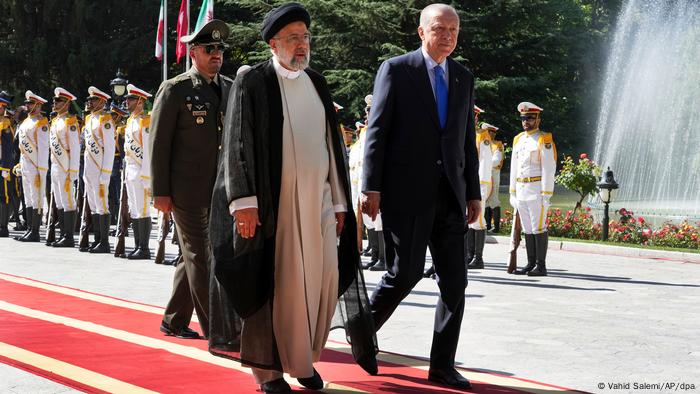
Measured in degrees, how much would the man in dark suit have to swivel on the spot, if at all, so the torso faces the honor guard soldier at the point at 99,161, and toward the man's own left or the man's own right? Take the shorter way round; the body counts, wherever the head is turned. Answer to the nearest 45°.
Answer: approximately 180°

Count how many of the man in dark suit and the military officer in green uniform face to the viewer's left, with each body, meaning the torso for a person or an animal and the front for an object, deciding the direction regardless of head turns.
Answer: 0

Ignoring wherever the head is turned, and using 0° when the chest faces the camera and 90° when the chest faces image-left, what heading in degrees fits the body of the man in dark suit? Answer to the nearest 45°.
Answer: approximately 315°

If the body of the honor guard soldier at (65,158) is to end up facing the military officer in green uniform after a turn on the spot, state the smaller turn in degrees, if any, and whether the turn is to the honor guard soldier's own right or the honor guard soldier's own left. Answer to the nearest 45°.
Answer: approximately 45° to the honor guard soldier's own left

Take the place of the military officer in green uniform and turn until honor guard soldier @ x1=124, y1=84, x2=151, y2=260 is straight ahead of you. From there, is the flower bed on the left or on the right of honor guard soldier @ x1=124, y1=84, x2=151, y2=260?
right

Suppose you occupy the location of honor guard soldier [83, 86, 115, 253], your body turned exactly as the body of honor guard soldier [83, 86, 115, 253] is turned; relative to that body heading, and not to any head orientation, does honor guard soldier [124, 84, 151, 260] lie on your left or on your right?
on your left

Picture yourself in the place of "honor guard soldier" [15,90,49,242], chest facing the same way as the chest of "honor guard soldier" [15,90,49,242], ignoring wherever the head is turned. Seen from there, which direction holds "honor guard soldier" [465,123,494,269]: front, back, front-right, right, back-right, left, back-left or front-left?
left

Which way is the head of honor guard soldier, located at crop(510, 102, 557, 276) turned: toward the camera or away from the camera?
toward the camera

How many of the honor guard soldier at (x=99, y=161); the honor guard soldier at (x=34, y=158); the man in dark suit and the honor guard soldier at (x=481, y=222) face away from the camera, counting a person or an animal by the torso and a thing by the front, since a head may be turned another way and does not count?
0

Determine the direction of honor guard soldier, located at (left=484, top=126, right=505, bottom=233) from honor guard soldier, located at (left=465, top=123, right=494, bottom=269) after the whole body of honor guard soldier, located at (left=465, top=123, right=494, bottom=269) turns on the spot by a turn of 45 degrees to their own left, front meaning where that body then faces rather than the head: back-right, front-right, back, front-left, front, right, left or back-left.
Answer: back

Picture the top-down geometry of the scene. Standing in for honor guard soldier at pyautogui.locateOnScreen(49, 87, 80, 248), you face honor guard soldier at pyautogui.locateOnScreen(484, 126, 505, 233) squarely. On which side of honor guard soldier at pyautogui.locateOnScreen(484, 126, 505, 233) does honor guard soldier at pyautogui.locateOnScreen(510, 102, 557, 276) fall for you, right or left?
right

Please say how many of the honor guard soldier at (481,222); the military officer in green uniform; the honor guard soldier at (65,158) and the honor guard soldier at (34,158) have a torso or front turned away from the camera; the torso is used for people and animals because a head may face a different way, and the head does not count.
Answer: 0

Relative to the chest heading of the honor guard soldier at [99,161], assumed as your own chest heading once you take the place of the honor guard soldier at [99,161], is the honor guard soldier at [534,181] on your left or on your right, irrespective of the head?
on your left
